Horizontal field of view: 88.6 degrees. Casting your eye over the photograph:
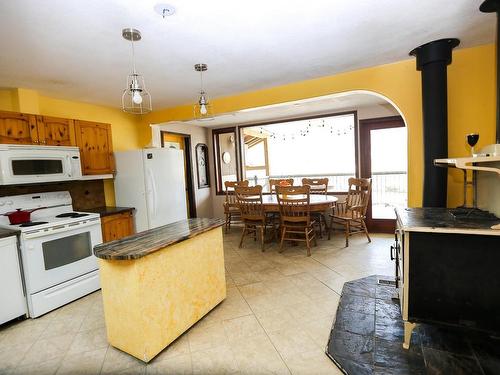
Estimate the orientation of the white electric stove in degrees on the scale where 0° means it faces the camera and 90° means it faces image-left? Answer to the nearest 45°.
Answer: approximately 315°

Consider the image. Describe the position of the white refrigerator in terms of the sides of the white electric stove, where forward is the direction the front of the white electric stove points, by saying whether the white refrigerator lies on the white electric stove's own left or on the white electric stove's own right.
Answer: on the white electric stove's own left

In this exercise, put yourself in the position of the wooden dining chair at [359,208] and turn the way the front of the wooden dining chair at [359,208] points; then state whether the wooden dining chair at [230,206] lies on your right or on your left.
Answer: on your right

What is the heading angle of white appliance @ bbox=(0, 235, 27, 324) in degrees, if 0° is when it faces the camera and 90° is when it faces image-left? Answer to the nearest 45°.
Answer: approximately 315°

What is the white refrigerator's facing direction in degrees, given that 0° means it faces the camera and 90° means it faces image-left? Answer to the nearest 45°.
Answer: approximately 315°

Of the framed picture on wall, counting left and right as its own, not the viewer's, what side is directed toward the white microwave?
right

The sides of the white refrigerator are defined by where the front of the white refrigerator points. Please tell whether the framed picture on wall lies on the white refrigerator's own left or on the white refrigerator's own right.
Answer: on the white refrigerator's own left
